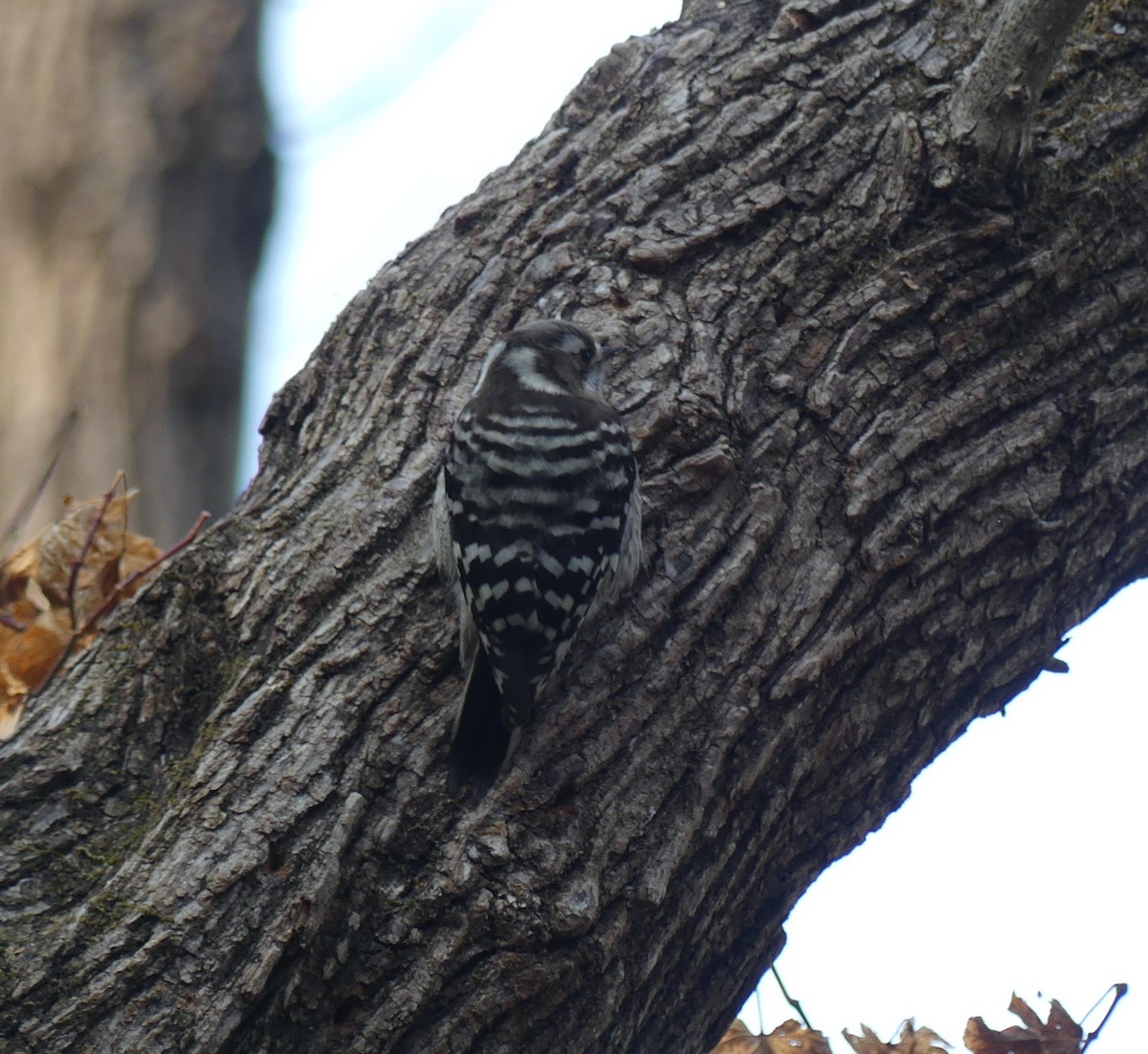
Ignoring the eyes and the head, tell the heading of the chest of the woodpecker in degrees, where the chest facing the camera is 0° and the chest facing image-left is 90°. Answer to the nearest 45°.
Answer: approximately 180°

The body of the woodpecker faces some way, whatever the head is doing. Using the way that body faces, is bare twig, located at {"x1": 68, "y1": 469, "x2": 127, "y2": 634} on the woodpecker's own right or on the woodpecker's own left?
on the woodpecker's own left

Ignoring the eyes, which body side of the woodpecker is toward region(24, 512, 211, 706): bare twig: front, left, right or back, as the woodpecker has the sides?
left
